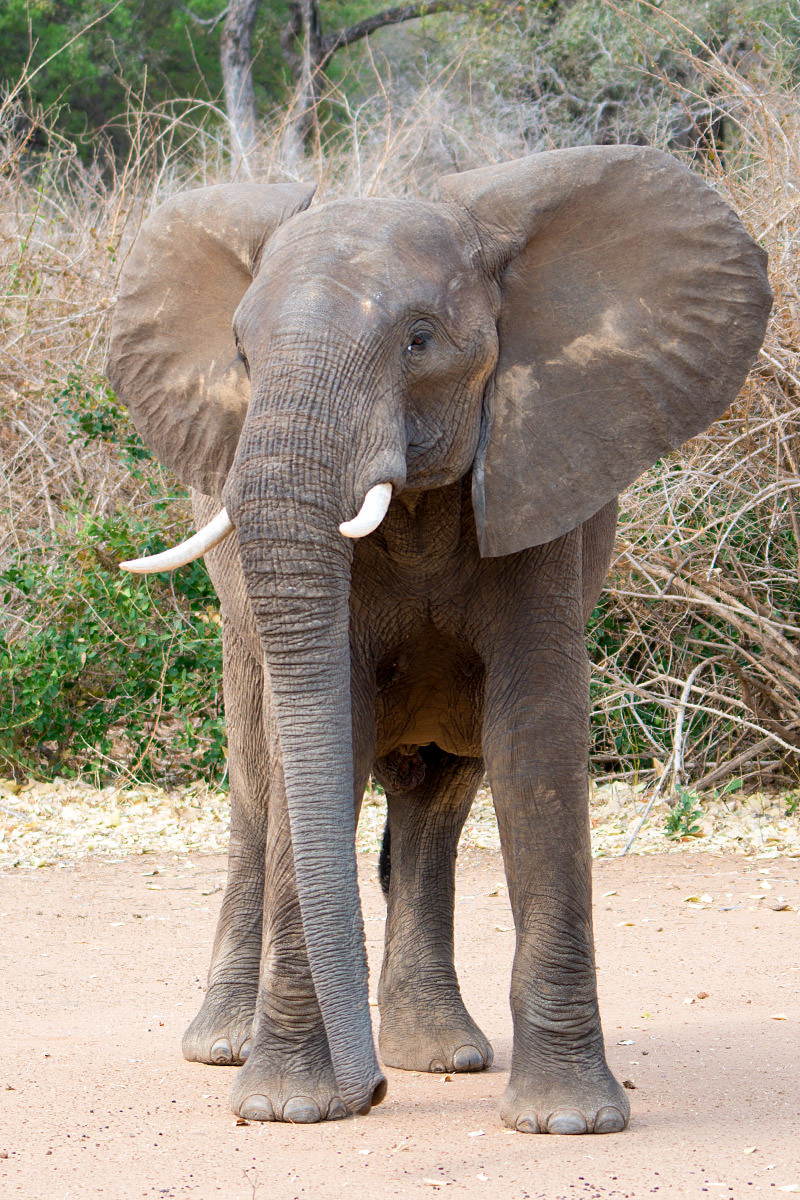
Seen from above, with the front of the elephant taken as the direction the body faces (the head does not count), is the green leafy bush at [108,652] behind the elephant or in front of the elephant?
behind

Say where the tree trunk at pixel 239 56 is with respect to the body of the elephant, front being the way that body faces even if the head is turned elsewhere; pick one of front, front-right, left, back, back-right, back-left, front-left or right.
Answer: back

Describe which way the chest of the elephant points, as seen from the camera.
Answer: toward the camera

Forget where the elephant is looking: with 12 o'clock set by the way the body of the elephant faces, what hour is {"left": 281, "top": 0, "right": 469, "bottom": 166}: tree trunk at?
The tree trunk is roughly at 6 o'clock from the elephant.
